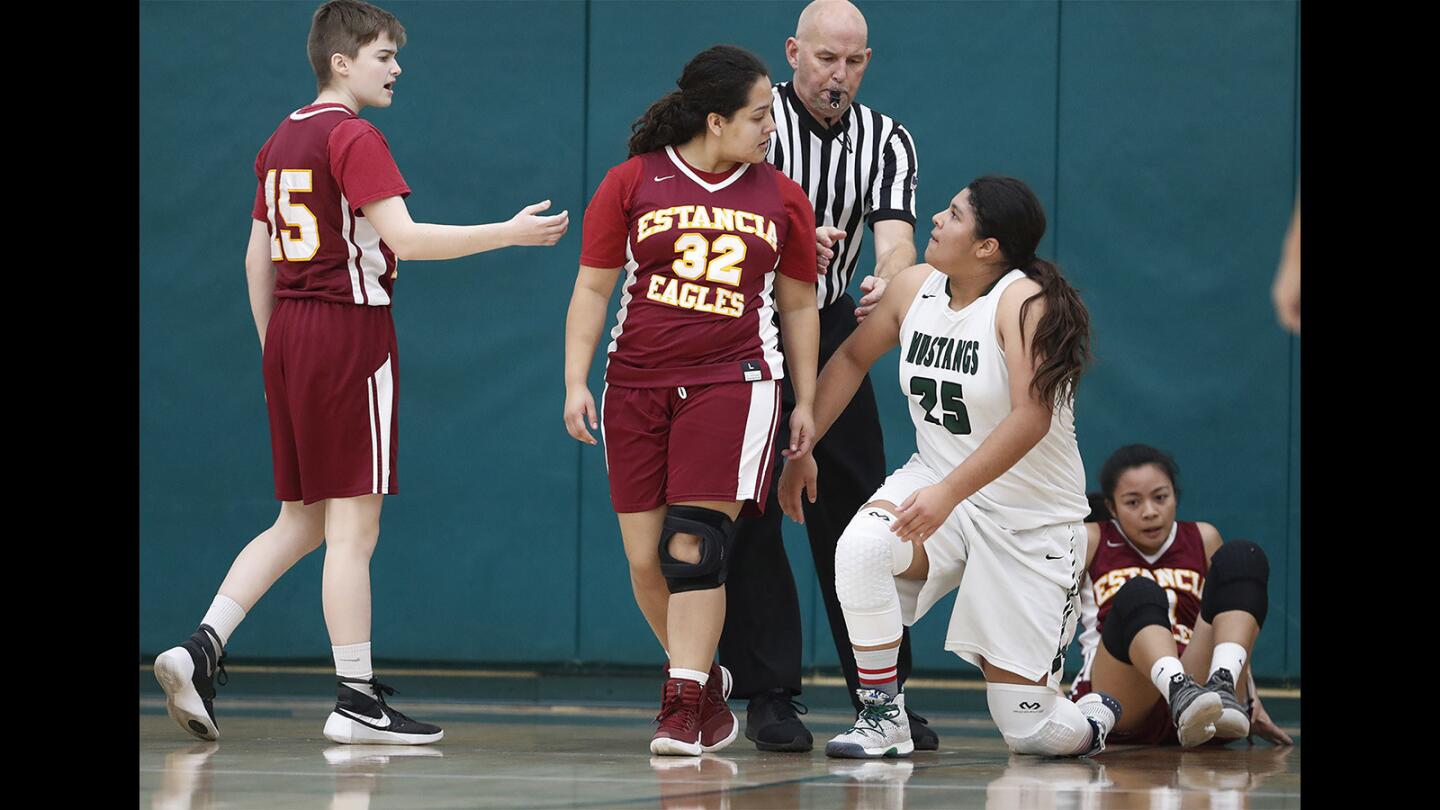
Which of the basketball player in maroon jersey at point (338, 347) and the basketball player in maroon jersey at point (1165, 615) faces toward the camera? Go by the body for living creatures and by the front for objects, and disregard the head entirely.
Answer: the basketball player in maroon jersey at point (1165, 615)

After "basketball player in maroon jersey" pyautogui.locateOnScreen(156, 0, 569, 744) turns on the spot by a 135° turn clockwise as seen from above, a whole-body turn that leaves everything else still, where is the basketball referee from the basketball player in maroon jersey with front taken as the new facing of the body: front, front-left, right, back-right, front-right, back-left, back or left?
left

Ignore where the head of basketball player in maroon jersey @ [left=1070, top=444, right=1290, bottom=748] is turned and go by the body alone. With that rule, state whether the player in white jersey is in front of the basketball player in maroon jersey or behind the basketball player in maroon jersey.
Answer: in front

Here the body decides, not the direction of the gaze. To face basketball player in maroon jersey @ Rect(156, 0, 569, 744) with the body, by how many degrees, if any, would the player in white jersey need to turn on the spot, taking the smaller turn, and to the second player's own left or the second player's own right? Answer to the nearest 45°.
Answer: approximately 45° to the second player's own right

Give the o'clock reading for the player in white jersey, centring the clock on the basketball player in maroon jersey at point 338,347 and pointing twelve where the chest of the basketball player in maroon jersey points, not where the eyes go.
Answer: The player in white jersey is roughly at 2 o'clock from the basketball player in maroon jersey.

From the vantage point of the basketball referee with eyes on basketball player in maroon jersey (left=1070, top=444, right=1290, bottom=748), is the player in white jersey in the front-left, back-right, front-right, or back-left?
front-right

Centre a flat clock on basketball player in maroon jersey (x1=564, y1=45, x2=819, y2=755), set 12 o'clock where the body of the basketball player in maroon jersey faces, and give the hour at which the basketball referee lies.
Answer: The basketball referee is roughly at 7 o'clock from the basketball player in maroon jersey.

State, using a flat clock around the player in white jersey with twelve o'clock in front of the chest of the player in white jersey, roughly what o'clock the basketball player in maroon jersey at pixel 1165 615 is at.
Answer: The basketball player in maroon jersey is roughly at 6 o'clock from the player in white jersey.

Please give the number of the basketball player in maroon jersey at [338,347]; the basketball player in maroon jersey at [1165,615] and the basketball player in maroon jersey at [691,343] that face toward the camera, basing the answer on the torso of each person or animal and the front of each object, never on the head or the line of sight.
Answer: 2

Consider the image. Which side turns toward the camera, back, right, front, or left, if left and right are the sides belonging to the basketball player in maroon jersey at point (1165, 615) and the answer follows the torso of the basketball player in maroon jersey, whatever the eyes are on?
front

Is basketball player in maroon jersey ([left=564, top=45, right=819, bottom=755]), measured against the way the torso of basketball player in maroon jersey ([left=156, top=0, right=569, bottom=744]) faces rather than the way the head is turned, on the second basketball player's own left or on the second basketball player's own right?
on the second basketball player's own right

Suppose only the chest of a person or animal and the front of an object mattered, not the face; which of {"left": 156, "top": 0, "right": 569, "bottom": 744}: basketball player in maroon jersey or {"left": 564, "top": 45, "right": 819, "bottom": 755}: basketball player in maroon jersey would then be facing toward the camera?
{"left": 564, "top": 45, "right": 819, "bottom": 755}: basketball player in maroon jersey

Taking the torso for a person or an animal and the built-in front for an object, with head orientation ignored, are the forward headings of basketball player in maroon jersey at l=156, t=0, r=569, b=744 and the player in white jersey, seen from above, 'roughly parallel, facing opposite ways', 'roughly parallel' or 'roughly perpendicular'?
roughly parallel, facing opposite ways

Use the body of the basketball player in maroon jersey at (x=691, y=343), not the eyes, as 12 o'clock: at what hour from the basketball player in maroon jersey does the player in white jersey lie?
The player in white jersey is roughly at 9 o'clock from the basketball player in maroon jersey.

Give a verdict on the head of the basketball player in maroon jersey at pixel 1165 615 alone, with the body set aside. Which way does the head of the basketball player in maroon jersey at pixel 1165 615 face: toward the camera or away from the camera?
toward the camera

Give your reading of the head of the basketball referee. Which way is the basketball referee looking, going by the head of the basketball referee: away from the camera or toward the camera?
toward the camera

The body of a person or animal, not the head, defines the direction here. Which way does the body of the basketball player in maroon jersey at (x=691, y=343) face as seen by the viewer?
toward the camera

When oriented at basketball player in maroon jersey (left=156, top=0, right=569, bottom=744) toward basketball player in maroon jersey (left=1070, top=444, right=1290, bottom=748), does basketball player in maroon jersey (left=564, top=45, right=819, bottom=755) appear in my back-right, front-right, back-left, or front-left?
front-right

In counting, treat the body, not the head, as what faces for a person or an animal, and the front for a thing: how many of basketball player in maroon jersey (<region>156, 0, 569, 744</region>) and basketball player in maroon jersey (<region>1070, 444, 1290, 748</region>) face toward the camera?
1

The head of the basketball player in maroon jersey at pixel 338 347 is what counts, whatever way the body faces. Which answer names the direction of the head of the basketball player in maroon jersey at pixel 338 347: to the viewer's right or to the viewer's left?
to the viewer's right
